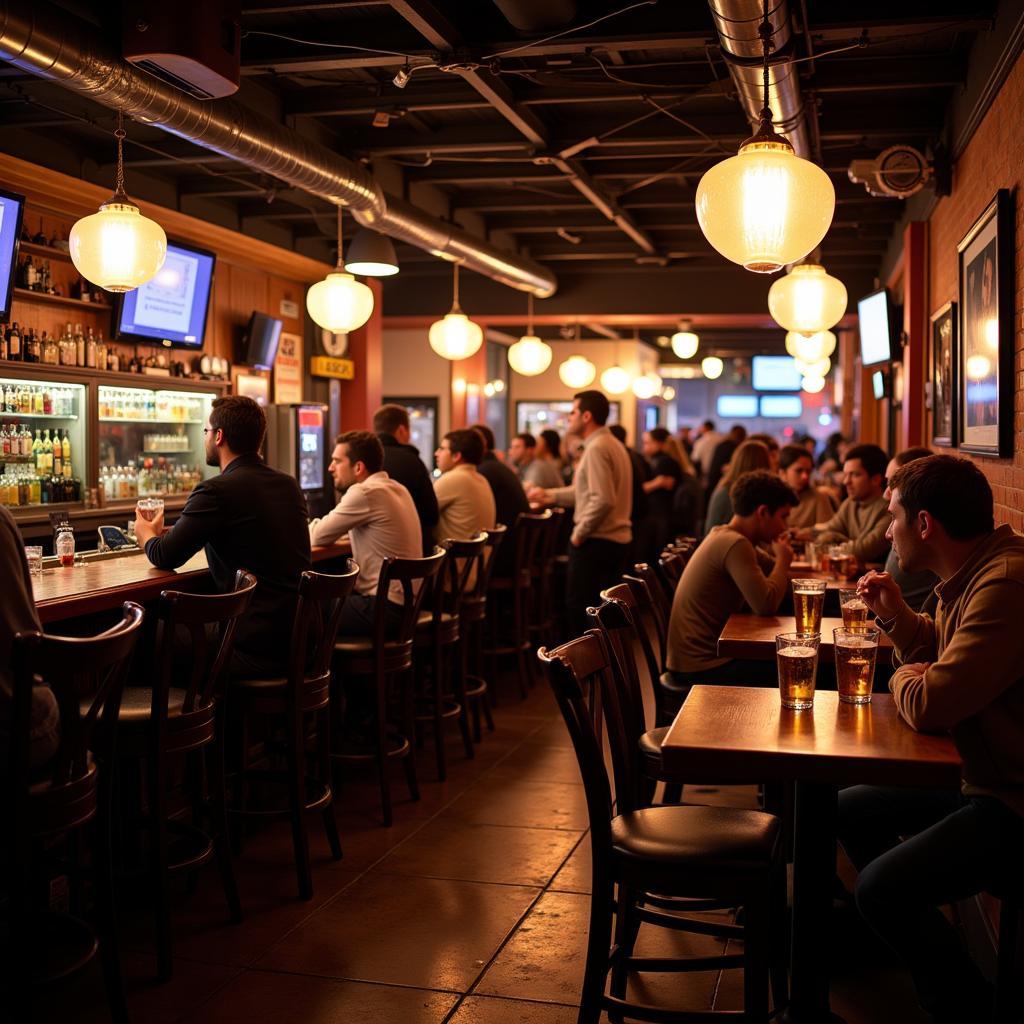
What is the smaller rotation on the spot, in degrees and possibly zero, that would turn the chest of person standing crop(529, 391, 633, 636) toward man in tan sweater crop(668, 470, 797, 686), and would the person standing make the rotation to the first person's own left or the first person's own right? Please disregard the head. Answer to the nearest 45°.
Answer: approximately 90° to the first person's own left

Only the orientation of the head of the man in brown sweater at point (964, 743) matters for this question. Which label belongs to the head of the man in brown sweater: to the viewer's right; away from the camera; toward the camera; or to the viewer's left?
to the viewer's left

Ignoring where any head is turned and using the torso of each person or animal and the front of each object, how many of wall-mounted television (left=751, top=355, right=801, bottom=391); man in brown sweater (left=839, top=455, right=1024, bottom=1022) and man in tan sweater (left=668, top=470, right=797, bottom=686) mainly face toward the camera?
1

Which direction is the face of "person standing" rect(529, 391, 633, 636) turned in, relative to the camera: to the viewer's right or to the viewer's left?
to the viewer's left

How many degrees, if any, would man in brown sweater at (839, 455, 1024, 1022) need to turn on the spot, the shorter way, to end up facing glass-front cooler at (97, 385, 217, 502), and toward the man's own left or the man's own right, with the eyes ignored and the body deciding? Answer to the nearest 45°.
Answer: approximately 45° to the man's own right

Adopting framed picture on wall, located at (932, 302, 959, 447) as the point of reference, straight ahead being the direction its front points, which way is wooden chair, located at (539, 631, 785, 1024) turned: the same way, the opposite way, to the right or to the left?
the opposite way

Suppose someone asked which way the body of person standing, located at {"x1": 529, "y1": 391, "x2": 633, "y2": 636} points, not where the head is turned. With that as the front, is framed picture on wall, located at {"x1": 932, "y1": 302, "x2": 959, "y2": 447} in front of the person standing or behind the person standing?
behind

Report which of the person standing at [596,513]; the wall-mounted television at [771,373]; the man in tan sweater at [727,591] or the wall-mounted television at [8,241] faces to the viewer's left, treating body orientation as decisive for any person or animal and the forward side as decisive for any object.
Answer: the person standing

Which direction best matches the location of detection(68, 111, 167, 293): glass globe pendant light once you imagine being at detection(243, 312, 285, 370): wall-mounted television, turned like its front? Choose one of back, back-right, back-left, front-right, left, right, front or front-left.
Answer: front-right

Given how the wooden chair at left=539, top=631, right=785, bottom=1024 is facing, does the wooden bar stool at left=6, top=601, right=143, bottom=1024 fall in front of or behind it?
behind

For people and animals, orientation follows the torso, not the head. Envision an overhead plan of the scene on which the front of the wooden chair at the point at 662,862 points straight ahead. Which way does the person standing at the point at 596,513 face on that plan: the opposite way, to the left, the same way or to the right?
the opposite way

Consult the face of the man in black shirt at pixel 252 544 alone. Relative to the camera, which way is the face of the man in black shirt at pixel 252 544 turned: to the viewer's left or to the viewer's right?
to the viewer's left

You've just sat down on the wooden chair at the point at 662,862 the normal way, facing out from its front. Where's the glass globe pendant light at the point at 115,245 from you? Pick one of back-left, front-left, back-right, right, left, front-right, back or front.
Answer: back-left

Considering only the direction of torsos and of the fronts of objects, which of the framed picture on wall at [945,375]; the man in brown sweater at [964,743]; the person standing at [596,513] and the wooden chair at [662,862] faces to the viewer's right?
the wooden chair

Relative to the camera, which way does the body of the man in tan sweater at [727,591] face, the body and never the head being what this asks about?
to the viewer's right

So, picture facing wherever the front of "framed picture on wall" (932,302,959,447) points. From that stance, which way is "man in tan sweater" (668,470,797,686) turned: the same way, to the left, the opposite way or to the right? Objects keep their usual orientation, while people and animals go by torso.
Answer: the opposite way

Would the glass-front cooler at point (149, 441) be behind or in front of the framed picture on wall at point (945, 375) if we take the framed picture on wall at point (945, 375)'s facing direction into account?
in front

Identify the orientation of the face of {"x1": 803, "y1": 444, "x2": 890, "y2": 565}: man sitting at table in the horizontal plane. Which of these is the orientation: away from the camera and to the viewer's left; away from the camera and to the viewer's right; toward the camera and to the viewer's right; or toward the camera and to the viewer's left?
toward the camera and to the viewer's left
